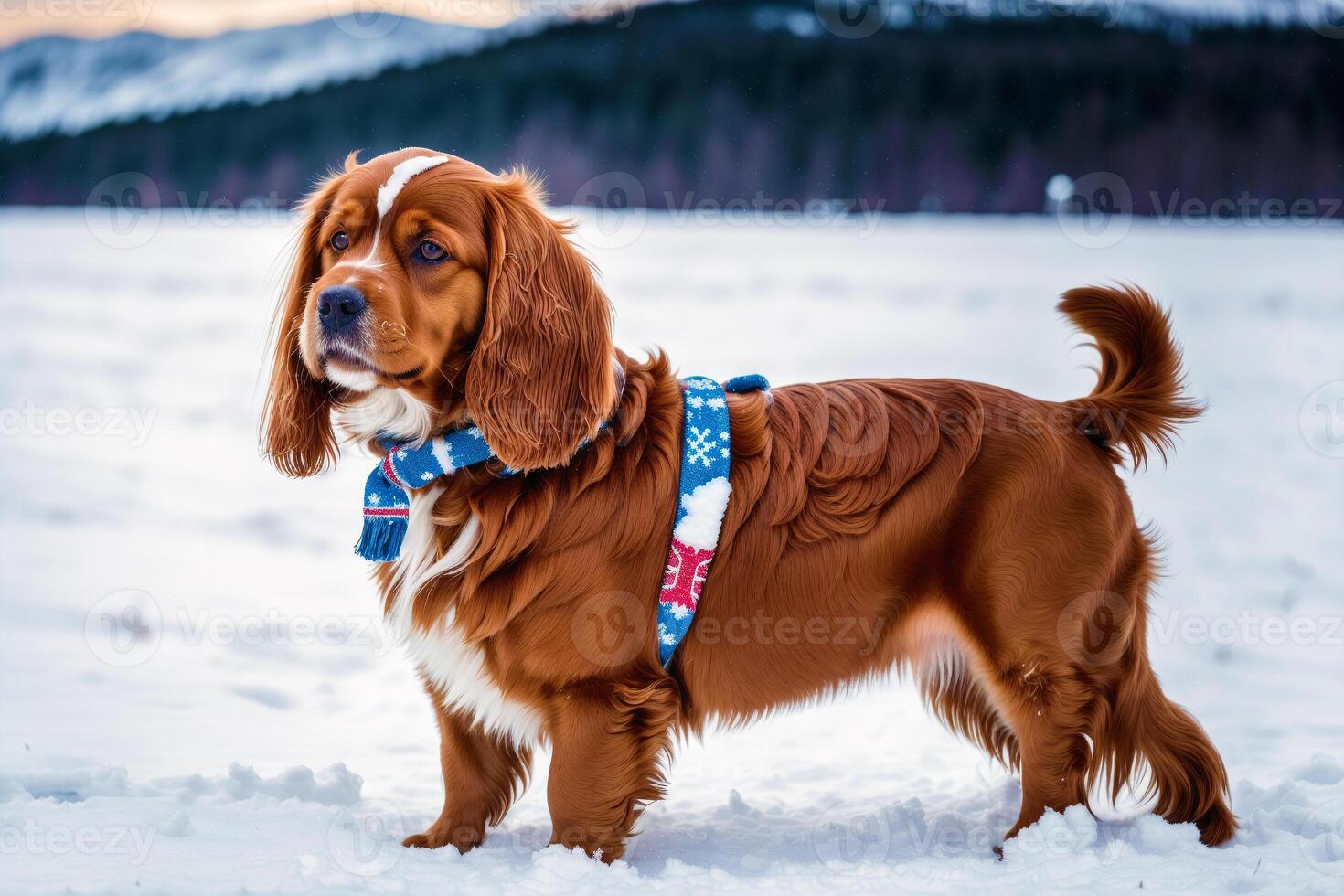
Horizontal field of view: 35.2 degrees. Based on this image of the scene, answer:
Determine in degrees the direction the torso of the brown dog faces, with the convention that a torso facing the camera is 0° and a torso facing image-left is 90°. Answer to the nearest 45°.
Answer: approximately 90°
